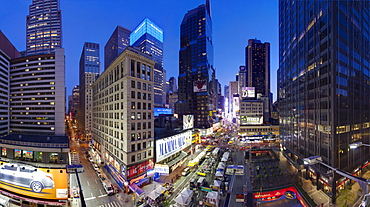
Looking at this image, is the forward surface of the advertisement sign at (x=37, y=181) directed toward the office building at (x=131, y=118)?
no

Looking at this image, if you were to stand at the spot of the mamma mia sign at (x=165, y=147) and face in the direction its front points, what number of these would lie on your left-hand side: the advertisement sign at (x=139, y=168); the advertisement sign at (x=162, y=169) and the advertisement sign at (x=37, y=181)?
0

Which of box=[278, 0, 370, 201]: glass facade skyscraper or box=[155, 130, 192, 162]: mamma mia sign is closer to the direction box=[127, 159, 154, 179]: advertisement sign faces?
the glass facade skyscraper

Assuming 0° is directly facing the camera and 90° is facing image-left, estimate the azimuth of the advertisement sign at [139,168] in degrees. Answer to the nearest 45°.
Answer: approximately 315°

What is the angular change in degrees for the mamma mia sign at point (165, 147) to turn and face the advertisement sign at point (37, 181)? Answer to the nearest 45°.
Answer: approximately 90° to its right

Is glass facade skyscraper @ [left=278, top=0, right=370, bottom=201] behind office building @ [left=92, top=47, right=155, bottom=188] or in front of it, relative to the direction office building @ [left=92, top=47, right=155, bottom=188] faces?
in front

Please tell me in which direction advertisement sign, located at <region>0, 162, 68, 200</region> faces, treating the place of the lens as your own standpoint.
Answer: facing the viewer

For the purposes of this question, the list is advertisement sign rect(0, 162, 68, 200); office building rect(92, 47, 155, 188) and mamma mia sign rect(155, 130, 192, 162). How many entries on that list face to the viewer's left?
0

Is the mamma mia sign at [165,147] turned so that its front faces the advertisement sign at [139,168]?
no

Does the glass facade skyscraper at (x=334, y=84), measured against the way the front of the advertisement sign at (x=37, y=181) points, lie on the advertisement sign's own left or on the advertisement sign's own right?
on the advertisement sign's own left

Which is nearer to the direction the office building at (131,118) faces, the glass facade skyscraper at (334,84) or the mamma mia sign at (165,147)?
the glass facade skyscraper

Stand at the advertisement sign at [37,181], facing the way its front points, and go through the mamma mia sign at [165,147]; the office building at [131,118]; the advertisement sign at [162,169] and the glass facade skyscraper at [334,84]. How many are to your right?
0

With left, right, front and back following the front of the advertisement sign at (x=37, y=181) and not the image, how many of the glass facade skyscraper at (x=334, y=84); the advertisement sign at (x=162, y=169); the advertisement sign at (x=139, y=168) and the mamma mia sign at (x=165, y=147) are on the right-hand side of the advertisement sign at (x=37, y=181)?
0
